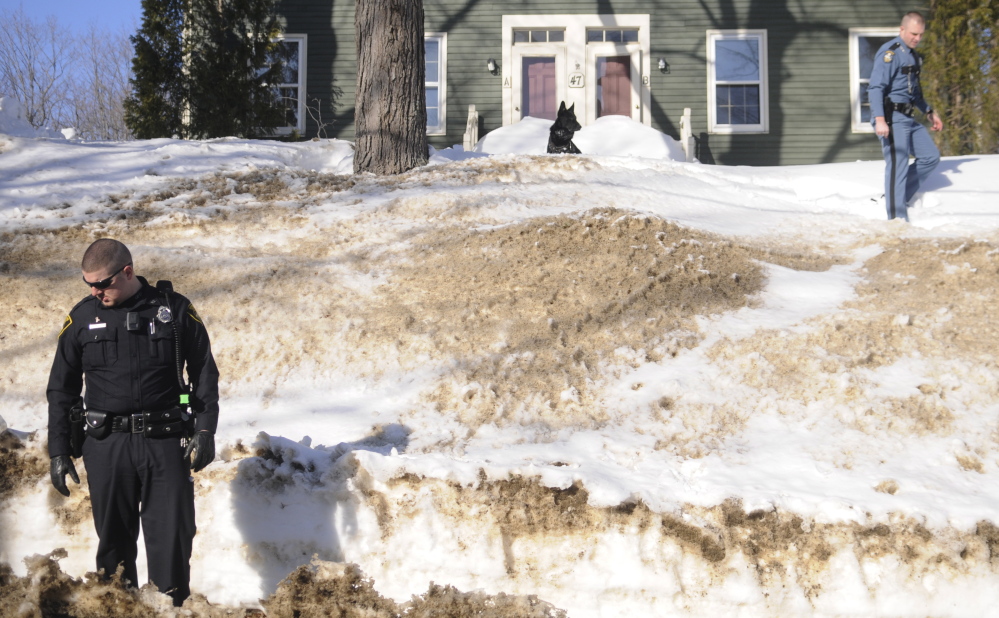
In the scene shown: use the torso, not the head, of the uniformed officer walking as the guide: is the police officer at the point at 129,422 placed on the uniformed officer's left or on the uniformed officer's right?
on the uniformed officer's right

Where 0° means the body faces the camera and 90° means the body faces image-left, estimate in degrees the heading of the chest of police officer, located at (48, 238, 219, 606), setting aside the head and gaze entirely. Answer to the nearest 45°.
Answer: approximately 0°

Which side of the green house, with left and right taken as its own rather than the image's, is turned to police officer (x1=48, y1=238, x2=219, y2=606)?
front

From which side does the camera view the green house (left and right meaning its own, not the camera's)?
front

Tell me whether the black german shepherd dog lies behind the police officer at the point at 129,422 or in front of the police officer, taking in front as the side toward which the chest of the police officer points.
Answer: behind

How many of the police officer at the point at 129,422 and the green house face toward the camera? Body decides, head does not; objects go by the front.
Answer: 2

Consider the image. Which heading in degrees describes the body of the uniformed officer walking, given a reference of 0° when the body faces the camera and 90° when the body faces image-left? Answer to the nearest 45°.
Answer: approximately 315°
